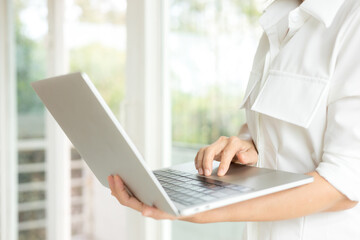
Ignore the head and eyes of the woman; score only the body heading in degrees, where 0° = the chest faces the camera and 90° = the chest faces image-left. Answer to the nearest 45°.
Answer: approximately 45°

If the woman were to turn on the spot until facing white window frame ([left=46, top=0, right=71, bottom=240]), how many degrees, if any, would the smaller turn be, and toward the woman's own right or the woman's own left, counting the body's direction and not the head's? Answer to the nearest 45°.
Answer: approximately 90° to the woman's own right

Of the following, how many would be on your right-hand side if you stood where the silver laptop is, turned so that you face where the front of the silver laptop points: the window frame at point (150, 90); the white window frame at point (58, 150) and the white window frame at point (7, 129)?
0

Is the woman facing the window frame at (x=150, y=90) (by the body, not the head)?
no

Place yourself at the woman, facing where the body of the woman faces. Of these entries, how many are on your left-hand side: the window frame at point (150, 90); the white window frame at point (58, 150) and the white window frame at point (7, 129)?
0

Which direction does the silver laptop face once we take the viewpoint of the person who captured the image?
facing away from the viewer and to the right of the viewer

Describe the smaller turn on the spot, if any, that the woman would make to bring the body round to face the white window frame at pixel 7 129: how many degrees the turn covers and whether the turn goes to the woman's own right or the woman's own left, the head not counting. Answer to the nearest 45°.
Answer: approximately 90° to the woman's own right
